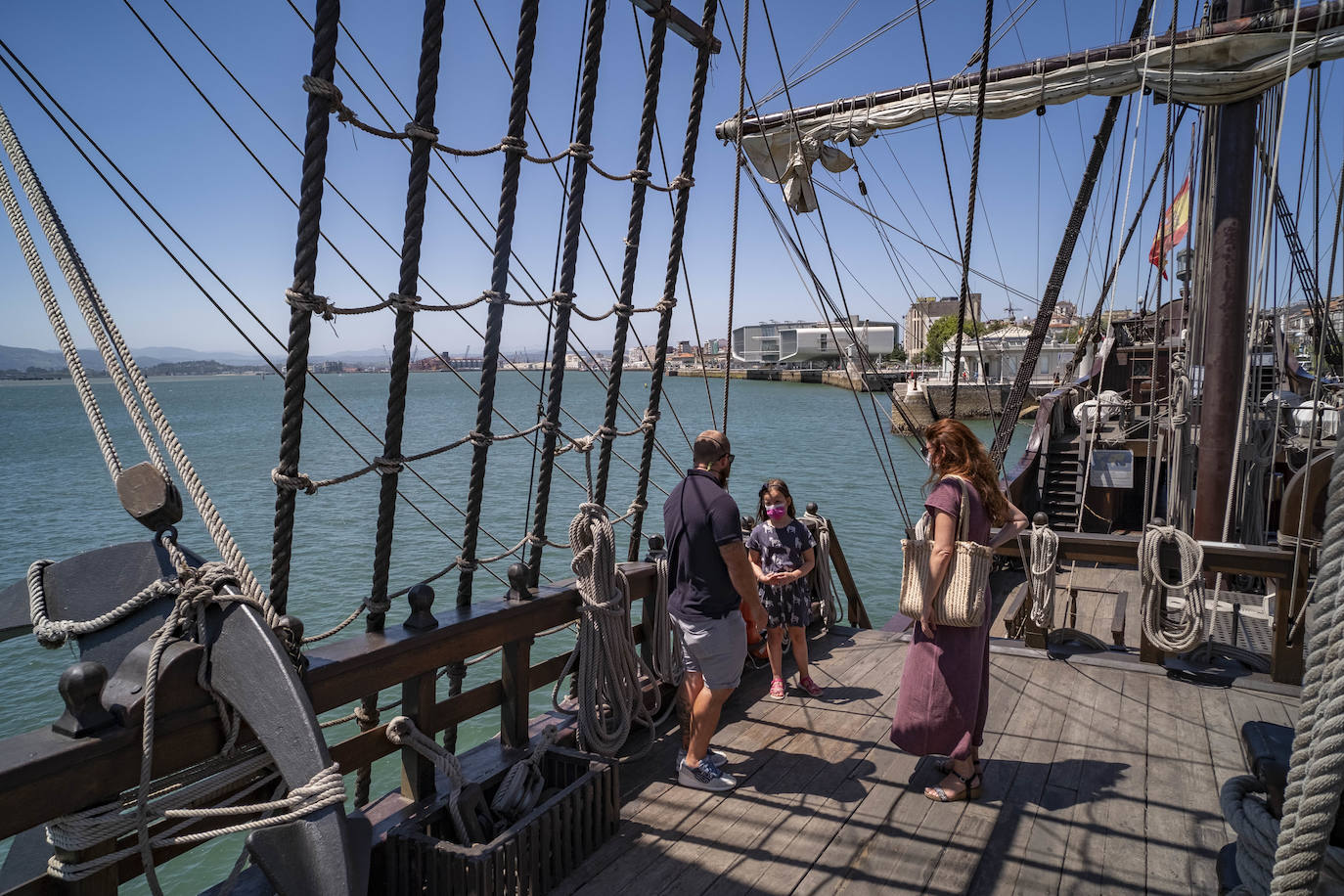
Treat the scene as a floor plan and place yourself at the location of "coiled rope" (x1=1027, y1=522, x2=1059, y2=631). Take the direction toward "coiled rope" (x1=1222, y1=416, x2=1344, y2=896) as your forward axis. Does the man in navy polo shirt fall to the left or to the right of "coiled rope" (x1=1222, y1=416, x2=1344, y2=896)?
right

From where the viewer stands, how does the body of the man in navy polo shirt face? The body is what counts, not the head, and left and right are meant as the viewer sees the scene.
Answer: facing away from the viewer and to the right of the viewer

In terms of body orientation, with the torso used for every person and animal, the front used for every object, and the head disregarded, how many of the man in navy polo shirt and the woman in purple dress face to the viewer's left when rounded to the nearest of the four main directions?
1

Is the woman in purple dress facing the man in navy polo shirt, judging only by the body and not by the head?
yes

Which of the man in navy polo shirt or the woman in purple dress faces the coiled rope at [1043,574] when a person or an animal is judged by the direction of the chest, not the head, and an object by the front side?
the man in navy polo shirt

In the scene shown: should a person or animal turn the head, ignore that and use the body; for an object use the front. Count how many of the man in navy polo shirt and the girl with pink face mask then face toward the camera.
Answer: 1

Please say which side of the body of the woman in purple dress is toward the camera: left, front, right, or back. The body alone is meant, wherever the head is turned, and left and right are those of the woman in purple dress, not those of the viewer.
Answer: left

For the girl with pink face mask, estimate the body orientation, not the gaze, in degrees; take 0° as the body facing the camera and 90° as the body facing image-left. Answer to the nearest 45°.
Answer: approximately 0°

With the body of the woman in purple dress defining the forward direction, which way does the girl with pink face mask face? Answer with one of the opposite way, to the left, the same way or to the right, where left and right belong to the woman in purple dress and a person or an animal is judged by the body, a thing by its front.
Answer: to the left

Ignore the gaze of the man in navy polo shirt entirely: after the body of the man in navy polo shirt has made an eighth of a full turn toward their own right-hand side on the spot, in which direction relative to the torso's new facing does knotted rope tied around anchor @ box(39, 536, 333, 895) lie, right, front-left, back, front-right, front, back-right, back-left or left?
back-right
